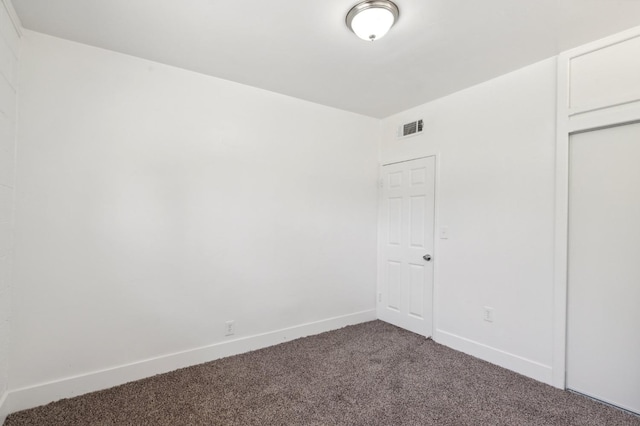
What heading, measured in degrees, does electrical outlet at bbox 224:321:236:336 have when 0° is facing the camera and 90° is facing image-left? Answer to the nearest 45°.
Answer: approximately 0°

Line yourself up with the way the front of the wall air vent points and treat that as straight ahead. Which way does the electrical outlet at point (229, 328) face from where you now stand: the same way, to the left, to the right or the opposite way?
to the left

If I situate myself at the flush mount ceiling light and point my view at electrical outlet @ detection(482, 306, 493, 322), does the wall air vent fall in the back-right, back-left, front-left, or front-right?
front-left

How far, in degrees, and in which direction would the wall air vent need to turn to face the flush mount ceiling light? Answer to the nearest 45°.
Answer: approximately 45° to its left

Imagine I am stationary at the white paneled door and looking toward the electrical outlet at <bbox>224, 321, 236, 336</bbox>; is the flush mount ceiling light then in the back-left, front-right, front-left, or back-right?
front-left

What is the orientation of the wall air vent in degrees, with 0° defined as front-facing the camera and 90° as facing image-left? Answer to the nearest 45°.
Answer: approximately 45°

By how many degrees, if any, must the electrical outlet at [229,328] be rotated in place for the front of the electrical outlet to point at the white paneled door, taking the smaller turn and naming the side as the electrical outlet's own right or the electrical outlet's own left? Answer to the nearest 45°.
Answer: approximately 90° to the electrical outlet's own left

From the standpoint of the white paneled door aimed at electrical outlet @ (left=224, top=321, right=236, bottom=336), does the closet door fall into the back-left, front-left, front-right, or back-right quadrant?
back-left
